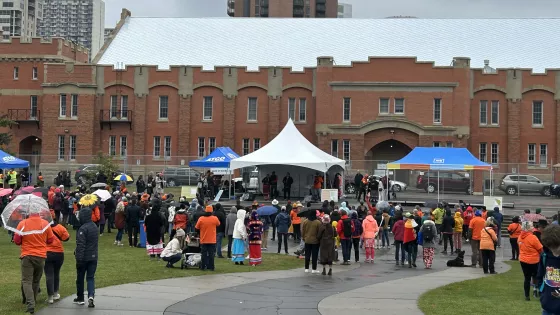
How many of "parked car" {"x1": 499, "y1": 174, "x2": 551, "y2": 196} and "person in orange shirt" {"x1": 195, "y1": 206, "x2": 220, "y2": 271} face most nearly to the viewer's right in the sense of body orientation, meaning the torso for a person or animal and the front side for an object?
1

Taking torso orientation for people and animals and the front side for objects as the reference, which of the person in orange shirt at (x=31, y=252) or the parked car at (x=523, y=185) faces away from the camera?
the person in orange shirt

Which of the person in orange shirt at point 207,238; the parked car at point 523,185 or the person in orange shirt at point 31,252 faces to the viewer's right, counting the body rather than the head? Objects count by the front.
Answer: the parked car

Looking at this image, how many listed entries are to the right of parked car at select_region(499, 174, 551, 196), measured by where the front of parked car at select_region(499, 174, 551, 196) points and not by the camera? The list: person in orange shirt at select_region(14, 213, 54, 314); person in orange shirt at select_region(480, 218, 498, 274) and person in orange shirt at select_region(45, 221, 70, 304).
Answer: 3

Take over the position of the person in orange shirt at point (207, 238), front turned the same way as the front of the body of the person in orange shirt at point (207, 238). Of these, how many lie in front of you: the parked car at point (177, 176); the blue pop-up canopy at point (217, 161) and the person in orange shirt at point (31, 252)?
2

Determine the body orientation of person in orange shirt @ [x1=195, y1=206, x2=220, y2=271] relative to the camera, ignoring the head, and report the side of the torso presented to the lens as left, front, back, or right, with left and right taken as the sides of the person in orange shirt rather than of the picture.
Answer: back

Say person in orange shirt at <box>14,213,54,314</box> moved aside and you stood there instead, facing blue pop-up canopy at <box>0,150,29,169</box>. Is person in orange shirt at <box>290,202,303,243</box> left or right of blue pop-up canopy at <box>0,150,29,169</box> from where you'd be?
right

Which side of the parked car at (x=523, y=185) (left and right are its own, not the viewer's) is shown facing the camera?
right

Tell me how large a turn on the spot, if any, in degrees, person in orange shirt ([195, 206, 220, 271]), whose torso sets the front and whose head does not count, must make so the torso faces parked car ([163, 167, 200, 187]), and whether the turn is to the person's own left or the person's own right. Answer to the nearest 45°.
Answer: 0° — they already face it

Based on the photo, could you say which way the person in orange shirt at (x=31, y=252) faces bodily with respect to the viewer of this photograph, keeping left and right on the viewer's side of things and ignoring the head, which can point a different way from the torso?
facing away from the viewer

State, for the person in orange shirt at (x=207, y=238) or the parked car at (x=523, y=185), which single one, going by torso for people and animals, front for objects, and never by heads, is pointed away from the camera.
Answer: the person in orange shirt

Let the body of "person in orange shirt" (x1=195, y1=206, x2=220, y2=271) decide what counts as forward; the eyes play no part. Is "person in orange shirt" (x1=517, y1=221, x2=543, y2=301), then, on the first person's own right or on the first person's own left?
on the first person's own right
